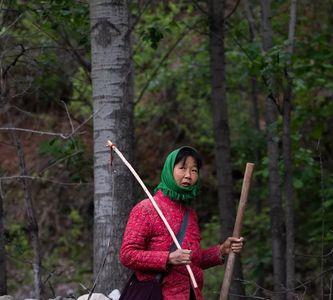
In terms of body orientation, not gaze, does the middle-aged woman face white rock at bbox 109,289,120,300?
no

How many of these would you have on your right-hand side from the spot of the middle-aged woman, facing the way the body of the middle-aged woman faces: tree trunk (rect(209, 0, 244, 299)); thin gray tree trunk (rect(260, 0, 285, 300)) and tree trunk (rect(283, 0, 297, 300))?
0

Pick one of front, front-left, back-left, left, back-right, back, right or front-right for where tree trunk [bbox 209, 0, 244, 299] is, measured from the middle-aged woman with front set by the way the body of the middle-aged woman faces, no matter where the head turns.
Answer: back-left

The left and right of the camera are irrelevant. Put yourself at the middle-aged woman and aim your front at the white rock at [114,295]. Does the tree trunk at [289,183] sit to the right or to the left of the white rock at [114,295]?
right

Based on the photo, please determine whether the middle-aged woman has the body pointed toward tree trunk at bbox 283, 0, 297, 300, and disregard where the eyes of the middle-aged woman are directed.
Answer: no

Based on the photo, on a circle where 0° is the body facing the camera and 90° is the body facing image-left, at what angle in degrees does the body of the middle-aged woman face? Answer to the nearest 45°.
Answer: approximately 315°

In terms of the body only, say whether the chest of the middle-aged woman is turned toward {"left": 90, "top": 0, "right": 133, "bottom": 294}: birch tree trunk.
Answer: no

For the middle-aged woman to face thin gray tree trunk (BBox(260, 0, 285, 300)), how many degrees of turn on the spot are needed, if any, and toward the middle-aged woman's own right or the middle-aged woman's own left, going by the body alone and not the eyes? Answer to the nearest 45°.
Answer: approximately 135° to the middle-aged woman's own left

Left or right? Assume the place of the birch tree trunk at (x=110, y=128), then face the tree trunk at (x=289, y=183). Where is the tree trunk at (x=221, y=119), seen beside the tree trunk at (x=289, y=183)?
left
